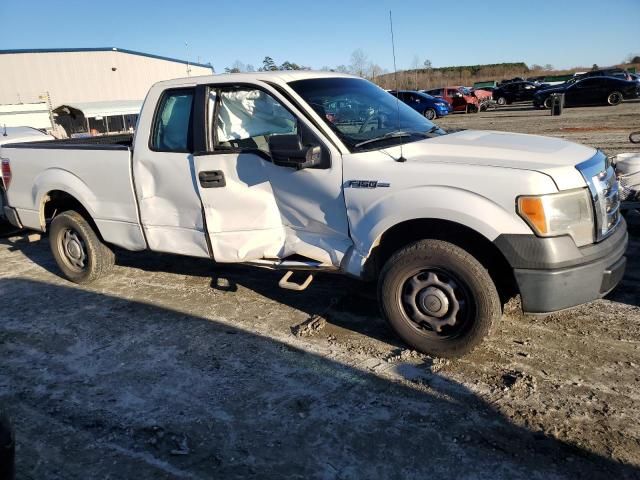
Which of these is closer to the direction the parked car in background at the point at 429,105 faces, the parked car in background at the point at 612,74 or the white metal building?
the parked car in background

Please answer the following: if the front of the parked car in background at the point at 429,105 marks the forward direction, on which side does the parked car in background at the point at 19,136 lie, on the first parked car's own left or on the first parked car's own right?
on the first parked car's own right

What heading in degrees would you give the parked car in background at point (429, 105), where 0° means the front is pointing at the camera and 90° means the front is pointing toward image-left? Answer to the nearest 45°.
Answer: approximately 315°

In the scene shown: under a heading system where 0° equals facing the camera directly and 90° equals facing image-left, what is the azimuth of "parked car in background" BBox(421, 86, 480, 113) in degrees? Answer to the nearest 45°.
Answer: approximately 315°
